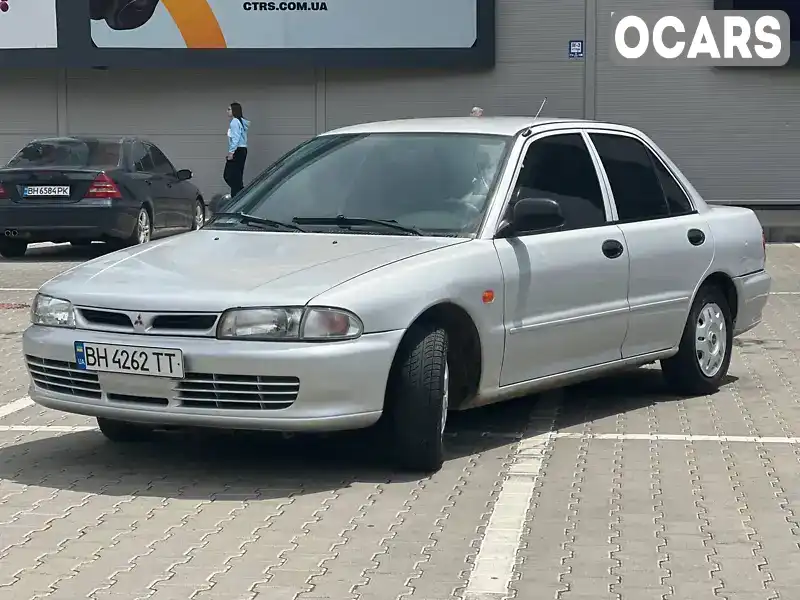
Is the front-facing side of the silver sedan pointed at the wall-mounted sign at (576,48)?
no

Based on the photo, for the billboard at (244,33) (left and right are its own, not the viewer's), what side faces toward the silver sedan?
front

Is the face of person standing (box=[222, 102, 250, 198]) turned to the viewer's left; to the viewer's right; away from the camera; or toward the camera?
to the viewer's left

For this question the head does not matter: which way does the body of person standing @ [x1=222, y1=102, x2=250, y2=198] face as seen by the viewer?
to the viewer's left

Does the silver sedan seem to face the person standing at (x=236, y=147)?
no

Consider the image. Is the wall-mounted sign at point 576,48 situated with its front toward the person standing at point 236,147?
no

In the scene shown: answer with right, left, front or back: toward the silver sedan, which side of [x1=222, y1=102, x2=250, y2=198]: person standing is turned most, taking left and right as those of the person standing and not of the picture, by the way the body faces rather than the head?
left

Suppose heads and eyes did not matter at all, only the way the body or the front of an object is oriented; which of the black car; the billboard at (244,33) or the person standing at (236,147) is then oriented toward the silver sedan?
the billboard

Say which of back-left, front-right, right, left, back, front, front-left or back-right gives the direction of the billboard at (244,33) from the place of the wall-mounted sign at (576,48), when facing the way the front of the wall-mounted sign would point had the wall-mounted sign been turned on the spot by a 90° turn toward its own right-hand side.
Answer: front

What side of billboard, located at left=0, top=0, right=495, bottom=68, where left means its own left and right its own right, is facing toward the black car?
front

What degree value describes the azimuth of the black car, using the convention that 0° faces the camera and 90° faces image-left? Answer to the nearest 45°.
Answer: approximately 225°

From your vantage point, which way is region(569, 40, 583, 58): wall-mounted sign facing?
toward the camera

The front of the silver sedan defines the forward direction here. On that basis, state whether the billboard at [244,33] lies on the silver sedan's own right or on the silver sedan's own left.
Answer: on the silver sedan's own right

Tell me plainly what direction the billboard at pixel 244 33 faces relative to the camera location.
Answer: facing the viewer

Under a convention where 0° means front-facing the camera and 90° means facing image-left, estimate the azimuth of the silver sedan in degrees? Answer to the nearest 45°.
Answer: approximately 45°

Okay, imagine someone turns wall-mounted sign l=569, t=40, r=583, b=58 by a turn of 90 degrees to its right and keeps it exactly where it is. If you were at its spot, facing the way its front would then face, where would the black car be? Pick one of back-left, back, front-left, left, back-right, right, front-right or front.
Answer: front-left
